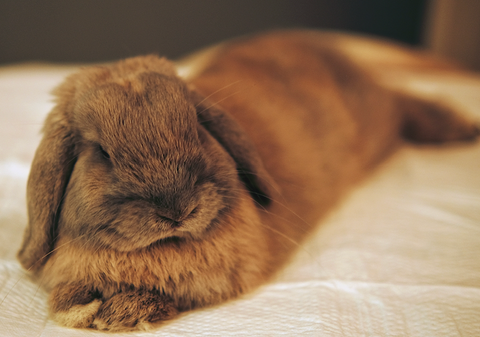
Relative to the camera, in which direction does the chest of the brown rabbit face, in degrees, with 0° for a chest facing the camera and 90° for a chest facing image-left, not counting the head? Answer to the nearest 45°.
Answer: approximately 45°
